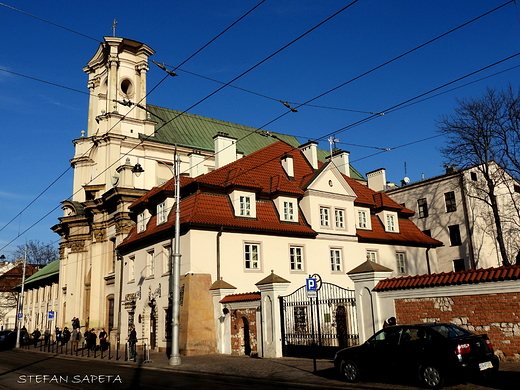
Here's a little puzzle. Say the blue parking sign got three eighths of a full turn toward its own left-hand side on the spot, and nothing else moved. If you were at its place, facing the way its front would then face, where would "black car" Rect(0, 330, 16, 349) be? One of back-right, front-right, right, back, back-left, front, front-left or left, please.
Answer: left

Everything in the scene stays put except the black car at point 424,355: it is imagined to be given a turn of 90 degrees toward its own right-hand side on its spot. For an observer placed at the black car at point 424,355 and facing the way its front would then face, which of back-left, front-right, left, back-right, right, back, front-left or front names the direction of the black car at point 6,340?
left

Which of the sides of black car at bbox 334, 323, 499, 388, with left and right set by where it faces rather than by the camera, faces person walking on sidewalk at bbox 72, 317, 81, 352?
front

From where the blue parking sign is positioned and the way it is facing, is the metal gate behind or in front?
behind

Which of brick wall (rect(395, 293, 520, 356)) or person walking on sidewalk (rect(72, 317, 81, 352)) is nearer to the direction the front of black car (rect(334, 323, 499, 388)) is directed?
the person walking on sidewalk

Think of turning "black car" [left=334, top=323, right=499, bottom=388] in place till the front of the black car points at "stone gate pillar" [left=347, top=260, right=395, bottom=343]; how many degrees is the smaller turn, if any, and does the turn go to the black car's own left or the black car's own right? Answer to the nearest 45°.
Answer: approximately 45° to the black car's own right

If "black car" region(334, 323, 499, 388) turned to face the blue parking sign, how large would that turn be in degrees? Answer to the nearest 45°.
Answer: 0° — it already faces it

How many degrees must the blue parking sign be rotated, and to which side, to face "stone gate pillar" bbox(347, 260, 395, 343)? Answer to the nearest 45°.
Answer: approximately 135° to its left

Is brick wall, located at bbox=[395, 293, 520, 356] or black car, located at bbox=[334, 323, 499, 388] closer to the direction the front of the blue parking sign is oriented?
the black car

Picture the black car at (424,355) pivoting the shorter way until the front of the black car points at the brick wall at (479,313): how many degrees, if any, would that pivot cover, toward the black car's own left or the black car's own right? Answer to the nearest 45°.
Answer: approximately 90° to the black car's own right

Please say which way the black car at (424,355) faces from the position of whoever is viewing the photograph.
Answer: facing away from the viewer and to the left of the viewer

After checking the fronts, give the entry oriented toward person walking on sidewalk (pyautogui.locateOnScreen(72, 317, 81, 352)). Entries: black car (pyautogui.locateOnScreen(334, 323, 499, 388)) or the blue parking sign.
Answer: the black car

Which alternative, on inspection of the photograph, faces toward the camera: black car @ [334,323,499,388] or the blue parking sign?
the blue parking sign

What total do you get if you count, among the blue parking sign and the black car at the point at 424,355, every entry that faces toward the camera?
1

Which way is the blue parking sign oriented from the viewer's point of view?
toward the camera
